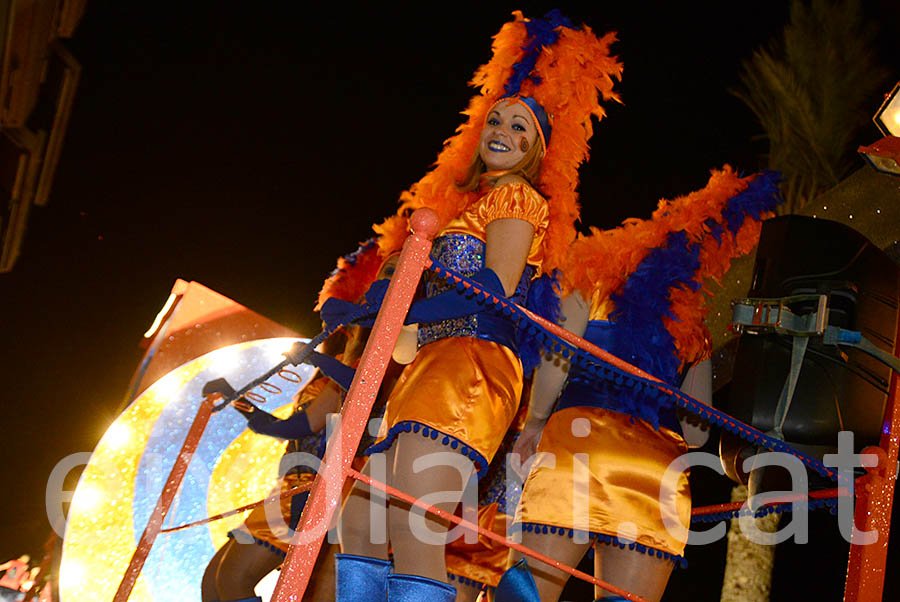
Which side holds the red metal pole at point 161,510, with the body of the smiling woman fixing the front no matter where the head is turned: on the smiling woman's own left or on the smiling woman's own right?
on the smiling woman's own right

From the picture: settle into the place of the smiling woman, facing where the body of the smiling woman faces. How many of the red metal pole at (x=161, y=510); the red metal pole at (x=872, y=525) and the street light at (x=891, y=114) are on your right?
1

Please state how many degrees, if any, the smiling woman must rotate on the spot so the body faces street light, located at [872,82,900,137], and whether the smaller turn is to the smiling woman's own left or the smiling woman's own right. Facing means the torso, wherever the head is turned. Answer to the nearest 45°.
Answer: approximately 135° to the smiling woman's own left

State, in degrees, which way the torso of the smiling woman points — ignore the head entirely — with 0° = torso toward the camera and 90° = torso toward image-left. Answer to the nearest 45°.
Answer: approximately 45°

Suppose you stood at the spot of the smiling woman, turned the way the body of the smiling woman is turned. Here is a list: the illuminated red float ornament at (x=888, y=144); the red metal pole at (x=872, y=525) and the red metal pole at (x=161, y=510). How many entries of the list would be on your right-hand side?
1

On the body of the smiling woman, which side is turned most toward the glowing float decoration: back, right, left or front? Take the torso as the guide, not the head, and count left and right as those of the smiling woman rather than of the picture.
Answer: right
